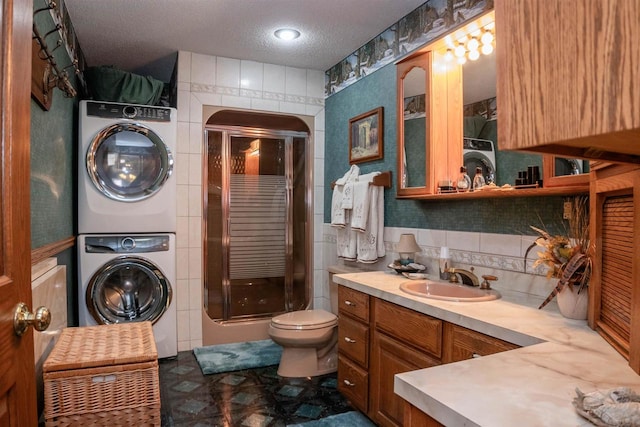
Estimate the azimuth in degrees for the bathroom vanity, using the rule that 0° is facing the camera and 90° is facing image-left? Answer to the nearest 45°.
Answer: approximately 45°

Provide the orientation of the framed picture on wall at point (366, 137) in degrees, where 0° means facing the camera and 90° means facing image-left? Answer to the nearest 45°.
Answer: approximately 45°
